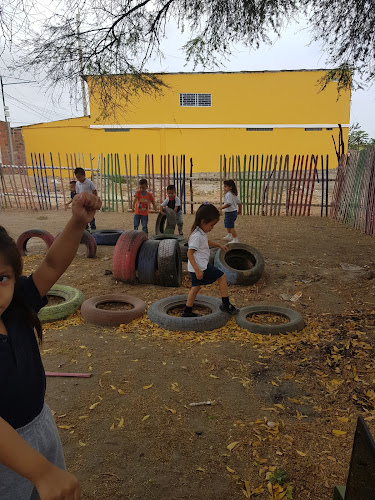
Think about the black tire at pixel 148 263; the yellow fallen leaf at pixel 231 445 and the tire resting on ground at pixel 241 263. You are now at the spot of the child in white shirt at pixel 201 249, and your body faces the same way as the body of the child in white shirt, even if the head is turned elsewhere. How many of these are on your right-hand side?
1

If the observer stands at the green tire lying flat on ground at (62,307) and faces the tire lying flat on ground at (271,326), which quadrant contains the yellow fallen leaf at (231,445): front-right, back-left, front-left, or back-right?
front-right

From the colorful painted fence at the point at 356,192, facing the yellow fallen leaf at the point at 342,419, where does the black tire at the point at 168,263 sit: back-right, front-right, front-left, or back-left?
front-right

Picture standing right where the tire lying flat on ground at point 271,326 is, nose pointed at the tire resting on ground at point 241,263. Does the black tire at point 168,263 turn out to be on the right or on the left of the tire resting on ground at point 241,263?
left

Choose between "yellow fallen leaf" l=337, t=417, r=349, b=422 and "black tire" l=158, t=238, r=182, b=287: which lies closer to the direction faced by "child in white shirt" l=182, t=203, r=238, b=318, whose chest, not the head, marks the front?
the yellow fallen leaf

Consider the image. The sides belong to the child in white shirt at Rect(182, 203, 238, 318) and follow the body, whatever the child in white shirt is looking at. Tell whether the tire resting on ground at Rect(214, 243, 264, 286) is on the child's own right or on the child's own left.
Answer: on the child's own left

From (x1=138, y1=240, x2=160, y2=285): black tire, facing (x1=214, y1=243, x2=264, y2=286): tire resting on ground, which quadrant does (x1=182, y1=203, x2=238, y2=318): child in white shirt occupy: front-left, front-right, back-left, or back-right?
front-right

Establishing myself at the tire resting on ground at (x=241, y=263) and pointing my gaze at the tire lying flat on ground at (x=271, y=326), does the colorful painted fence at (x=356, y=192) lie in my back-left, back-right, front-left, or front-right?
back-left
